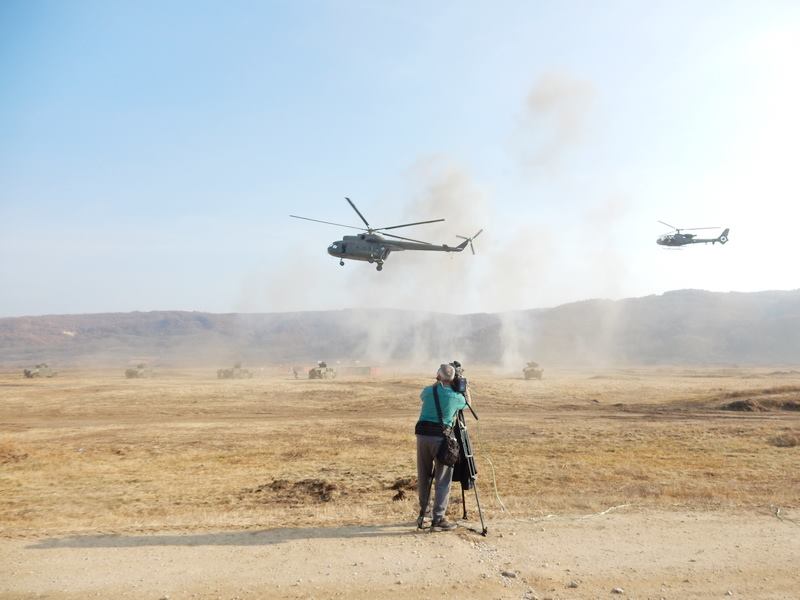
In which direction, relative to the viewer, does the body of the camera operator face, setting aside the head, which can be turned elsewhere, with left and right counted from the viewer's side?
facing away from the viewer and to the right of the viewer

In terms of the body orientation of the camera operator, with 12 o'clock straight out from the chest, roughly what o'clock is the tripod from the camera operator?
The tripod is roughly at 12 o'clock from the camera operator.
